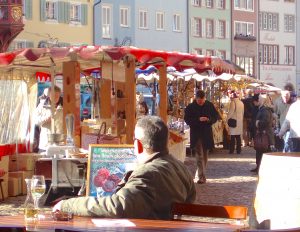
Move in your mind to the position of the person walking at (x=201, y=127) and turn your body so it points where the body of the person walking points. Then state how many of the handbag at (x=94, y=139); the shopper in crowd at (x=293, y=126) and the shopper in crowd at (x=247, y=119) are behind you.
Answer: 1

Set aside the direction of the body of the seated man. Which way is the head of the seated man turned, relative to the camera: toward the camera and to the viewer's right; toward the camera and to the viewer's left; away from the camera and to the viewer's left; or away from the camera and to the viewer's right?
away from the camera and to the viewer's left

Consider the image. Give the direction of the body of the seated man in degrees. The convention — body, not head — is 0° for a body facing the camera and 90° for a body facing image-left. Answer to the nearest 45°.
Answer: approximately 135°

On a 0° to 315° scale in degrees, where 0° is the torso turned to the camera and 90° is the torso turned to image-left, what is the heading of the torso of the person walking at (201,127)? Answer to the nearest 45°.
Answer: approximately 0°

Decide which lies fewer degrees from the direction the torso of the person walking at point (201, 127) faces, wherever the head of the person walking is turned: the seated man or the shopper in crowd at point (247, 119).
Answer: the seated man

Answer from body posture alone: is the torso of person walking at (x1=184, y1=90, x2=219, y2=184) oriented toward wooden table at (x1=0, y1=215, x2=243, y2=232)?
yes

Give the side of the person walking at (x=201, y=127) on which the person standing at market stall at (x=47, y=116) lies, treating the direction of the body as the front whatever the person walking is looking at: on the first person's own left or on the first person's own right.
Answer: on the first person's own right

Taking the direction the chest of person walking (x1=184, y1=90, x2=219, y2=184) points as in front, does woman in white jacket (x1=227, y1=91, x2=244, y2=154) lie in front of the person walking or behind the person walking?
behind

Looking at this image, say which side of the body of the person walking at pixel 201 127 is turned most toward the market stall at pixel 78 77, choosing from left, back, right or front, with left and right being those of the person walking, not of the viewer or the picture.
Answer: right

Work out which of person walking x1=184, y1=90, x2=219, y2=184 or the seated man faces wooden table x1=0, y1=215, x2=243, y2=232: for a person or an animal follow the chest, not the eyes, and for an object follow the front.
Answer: the person walking
